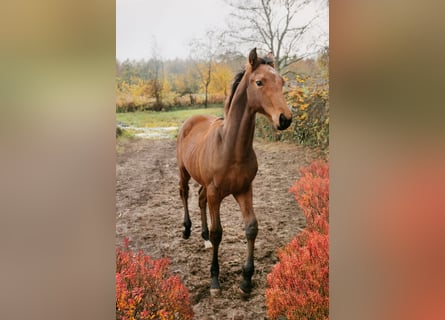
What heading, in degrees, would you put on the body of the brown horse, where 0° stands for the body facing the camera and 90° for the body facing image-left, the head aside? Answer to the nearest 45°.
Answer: approximately 315°
